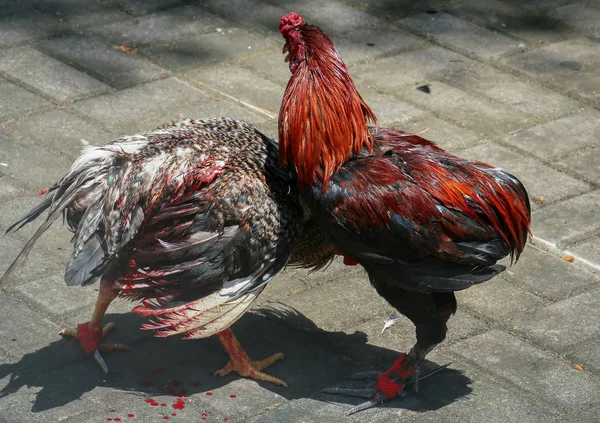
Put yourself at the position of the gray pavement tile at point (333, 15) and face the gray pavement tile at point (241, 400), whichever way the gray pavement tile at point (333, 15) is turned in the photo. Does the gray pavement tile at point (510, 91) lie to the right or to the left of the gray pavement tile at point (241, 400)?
left

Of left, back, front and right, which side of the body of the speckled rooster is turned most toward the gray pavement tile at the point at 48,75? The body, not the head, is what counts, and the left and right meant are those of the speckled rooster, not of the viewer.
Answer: left

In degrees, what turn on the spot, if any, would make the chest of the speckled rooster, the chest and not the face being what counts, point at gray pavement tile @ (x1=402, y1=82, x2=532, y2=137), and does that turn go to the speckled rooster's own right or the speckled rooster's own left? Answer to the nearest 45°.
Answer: approximately 45° to the speckled rooster's own left

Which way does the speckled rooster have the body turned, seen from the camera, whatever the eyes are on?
to the viewer's right

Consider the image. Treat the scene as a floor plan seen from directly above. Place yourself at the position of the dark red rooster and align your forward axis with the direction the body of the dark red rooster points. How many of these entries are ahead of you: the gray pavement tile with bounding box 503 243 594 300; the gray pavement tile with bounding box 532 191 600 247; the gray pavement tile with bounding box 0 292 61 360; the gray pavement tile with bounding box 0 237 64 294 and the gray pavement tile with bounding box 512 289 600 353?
2

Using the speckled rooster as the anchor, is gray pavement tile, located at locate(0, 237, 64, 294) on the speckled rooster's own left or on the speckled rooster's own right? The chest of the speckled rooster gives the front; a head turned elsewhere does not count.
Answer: on the speckled rooster's own left

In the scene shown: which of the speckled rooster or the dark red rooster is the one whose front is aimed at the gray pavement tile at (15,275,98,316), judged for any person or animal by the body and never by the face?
the dark red rooster

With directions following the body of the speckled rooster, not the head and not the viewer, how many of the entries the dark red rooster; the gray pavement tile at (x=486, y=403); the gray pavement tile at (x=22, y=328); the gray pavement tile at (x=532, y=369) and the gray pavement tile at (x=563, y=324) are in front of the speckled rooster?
4

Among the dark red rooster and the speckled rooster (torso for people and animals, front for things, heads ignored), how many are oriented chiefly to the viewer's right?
1

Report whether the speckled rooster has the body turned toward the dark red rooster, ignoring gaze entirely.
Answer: yes

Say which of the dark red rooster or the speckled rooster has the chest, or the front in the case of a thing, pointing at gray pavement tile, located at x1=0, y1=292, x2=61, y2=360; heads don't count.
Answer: the dark red rooster

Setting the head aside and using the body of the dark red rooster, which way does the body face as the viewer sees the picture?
to the viewer's left

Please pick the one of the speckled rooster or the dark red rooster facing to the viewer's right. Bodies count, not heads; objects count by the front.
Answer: the speckled rooster

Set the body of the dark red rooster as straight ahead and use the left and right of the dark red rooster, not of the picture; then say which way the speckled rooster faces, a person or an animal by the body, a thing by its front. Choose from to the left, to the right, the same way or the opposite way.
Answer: the opposite way

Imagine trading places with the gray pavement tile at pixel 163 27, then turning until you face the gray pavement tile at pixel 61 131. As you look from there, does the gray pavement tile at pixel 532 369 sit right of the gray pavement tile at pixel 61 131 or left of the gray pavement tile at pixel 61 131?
left

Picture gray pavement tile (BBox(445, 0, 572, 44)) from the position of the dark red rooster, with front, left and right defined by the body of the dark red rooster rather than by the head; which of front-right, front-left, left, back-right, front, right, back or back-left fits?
right

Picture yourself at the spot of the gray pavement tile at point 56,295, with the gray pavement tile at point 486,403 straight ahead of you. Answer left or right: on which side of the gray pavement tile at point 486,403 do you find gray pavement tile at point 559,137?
left
